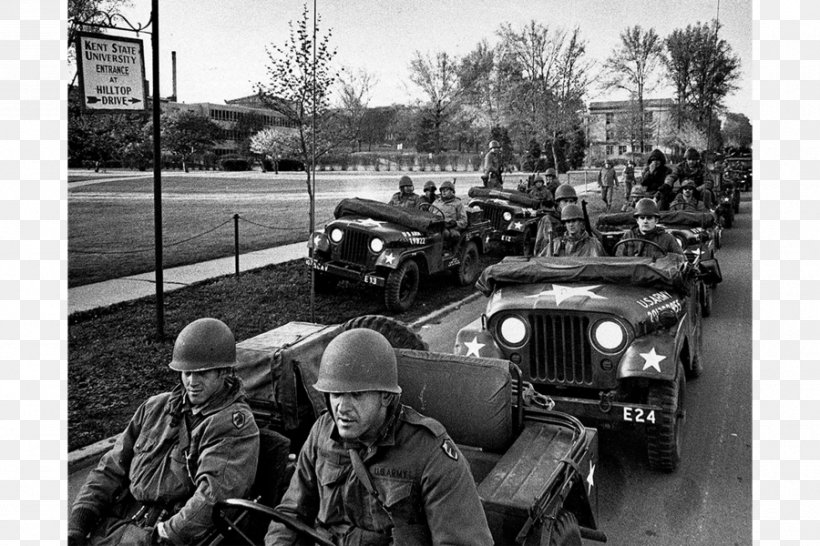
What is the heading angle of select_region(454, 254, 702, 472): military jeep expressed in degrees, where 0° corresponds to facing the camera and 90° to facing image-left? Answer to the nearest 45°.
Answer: approximately 45°

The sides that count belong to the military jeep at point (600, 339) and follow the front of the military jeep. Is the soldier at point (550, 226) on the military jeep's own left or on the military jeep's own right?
on the military jeep's own right

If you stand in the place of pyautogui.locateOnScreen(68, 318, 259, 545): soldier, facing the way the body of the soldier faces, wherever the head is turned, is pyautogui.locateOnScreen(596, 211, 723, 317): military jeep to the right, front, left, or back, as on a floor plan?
back

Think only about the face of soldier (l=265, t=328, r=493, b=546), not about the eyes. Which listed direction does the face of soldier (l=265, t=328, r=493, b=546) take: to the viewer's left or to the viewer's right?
to the viewer's left

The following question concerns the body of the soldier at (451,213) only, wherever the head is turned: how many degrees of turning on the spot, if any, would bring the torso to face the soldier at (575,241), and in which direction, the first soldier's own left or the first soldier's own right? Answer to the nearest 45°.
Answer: approximately 45° to the first soldier's own left
